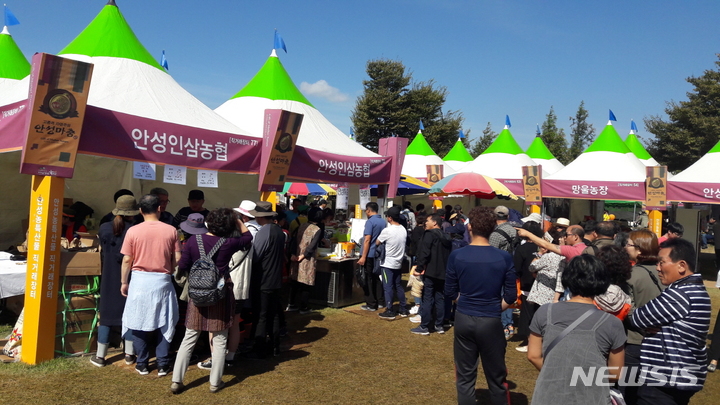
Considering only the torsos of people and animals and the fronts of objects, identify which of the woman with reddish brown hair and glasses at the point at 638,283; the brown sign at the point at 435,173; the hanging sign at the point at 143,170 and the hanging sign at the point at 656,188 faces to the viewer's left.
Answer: the woman with reddish brown hair and glasses

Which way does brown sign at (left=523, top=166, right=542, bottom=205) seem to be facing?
toward the camera

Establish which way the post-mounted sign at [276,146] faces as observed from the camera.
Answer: facing the viewer and to the right of the viewer

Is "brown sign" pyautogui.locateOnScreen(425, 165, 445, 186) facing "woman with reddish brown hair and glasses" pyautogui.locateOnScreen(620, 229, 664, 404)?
yes

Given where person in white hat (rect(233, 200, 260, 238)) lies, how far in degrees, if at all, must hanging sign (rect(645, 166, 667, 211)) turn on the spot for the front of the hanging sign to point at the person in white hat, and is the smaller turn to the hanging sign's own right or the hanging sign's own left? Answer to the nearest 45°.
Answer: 0° — it already faces them

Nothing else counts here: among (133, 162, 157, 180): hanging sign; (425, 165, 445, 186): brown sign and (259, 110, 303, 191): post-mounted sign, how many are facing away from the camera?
0

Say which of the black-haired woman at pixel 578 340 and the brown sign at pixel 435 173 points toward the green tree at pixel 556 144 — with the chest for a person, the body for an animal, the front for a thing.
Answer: the black-haired woman

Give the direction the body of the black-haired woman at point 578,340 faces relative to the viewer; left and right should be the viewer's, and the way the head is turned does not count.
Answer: facing away from the viewer

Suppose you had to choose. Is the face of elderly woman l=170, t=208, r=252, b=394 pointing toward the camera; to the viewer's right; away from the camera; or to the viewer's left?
away from the camera

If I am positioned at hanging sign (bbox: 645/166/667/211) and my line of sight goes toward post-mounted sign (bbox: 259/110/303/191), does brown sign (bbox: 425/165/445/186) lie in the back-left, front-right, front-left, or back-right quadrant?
front-right

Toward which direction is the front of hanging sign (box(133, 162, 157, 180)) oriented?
toward the camera

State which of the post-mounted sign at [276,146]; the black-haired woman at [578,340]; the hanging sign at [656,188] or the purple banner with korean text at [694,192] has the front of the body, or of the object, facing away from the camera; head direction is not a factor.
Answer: the black-haired woman

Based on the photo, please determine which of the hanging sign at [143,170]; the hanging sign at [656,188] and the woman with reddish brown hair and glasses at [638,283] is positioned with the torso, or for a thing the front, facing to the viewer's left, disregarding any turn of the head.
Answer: the woman with reddish brown hair and glasses

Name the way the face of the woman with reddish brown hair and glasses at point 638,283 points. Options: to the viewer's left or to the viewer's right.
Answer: to the viewer's left
